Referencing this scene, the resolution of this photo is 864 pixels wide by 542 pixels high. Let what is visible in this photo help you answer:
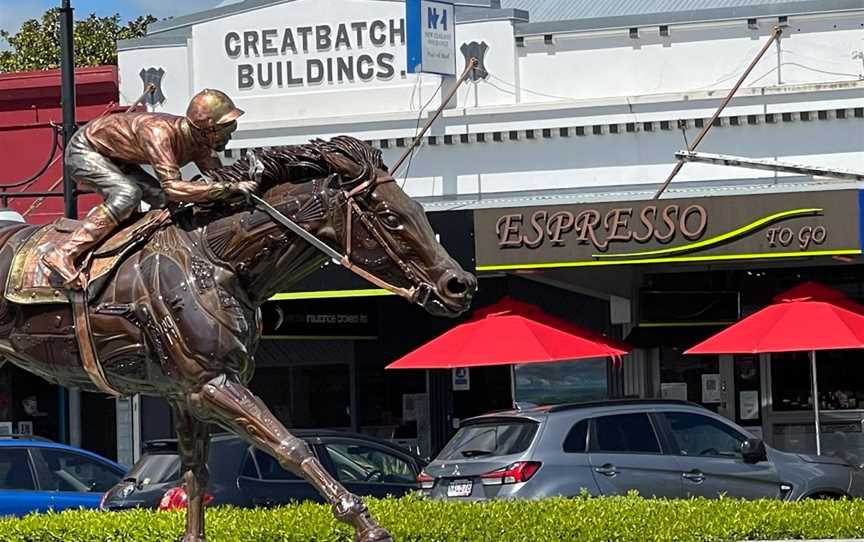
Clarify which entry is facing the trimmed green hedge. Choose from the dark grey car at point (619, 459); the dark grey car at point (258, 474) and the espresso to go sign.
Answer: the espresso to go sign

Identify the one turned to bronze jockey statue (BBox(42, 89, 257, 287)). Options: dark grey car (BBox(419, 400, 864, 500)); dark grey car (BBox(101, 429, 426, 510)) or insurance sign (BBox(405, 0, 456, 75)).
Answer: the insurance sign

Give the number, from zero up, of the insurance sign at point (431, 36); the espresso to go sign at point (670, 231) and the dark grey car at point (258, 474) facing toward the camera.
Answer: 2

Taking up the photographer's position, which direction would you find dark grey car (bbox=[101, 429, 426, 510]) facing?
facing away from the viewer and to the right of the viewer

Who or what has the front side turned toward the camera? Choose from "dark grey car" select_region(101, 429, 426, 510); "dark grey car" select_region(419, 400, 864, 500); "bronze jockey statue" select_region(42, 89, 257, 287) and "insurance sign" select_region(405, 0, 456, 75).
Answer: the insurance sign

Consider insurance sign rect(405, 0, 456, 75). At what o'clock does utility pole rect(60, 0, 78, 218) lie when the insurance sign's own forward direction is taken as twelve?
The utility pole is roughly at 2 o'clock from the insurance sign.

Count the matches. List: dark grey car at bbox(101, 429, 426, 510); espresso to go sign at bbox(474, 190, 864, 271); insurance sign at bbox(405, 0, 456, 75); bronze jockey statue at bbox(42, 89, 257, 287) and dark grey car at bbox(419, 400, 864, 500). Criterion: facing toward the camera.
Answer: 2

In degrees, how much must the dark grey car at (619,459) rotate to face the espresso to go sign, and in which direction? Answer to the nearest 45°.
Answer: approximately 45° to its left

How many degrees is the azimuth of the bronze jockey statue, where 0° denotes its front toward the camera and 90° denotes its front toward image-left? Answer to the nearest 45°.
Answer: approximately 270°

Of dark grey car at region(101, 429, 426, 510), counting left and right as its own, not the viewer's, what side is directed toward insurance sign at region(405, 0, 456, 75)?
front

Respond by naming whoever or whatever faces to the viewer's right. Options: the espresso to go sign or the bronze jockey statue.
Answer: the bronze jockey statue

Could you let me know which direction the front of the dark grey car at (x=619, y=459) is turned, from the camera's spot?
facing away from the viewer and to the right of the viewer
